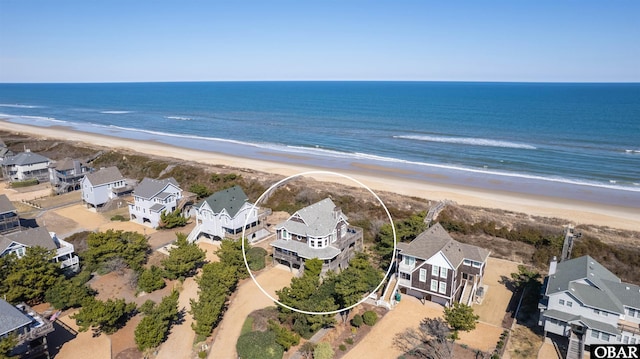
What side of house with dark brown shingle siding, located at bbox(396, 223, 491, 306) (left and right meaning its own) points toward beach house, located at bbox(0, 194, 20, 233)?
right

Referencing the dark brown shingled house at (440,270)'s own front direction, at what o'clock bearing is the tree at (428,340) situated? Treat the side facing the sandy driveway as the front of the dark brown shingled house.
The tree is roughly at 12 o'clock from the dark brown shingled house.

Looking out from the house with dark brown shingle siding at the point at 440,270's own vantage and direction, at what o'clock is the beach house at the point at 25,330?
The beach house is roughly at 2 o'clock from the house with dark brown shingle siding.

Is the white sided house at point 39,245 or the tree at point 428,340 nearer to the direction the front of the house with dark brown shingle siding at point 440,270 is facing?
the tree

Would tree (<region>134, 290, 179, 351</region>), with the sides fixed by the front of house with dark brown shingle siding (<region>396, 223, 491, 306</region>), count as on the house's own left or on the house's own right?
on the house's own right

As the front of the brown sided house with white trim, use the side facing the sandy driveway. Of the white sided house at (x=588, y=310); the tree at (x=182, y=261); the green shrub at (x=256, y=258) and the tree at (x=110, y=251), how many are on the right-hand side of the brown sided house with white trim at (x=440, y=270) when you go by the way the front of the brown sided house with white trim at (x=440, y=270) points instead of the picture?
3

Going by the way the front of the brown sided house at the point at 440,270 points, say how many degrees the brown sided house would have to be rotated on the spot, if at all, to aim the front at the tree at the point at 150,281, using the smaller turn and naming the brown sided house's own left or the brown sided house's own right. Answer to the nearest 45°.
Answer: approximately 90° to the brown sided house's own right

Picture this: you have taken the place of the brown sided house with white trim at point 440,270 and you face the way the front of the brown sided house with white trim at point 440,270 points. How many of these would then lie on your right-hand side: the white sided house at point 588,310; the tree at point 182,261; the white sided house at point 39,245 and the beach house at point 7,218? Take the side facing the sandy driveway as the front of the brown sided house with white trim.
3

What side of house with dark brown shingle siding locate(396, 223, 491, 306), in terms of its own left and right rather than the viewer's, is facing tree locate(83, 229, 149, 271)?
right

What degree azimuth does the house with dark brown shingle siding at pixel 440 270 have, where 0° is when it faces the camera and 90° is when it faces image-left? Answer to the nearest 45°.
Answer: approximately 0°

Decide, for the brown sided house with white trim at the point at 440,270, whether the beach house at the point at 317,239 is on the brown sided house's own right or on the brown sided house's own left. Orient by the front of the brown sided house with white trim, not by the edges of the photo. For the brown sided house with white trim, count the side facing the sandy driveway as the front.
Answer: on the brown sided house's own right
